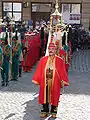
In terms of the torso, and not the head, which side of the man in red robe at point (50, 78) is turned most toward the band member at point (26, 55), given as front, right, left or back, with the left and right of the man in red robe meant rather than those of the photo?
back

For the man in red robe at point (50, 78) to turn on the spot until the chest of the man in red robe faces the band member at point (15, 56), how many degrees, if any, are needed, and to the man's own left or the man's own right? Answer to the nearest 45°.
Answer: approximately 180°

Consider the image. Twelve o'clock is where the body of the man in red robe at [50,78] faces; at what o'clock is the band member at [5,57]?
The band member is roughly at 5 o'clock from the man in red robe.

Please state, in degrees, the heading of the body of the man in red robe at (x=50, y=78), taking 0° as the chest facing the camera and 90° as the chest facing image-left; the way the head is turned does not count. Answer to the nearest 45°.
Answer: approximately 0°
